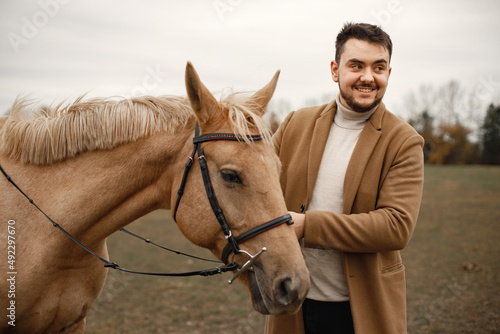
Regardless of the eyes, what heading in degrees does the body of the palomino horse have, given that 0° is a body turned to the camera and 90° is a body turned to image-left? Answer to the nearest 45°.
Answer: approximately 270°

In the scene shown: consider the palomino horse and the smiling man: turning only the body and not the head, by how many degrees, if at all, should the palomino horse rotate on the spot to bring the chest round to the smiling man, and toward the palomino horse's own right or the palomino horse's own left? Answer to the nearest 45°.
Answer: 0° — it already faces them
